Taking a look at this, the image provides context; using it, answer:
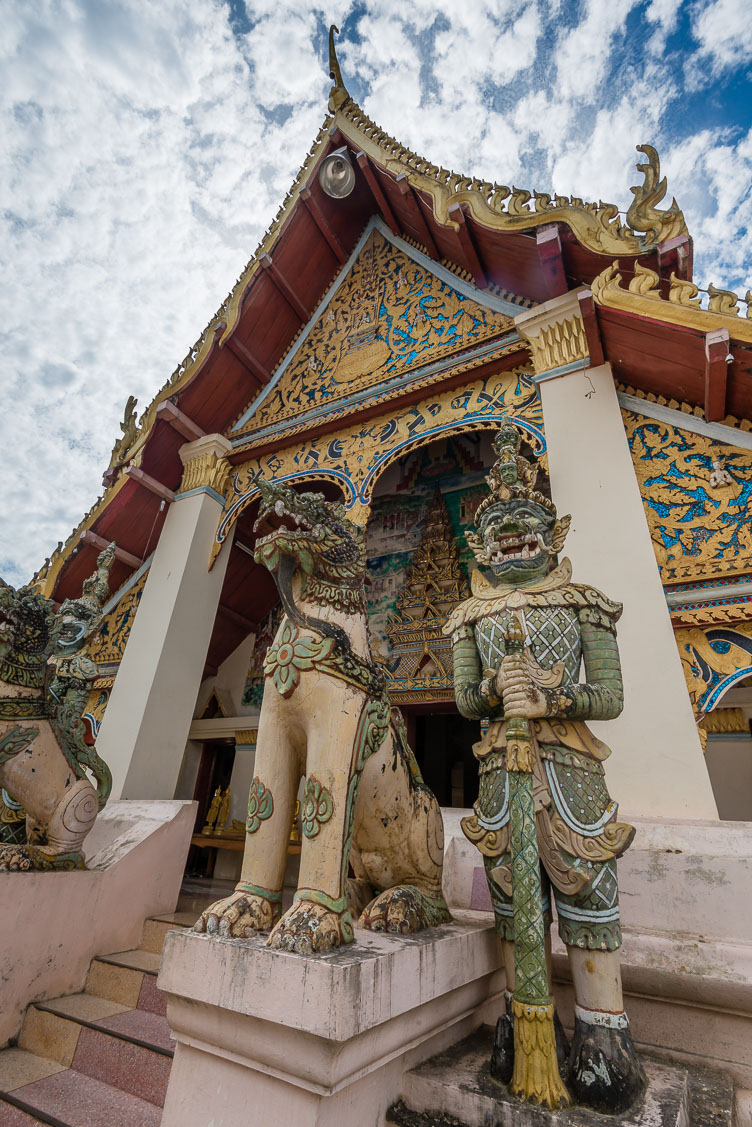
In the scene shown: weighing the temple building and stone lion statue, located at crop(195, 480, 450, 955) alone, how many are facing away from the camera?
0

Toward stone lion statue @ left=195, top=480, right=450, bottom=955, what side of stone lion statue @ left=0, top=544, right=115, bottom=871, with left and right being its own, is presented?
left

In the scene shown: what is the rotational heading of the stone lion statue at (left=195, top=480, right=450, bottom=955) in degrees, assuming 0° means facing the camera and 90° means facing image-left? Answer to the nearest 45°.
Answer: approximately 45°

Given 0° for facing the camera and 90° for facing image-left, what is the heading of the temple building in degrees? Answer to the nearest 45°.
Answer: approximately 45°

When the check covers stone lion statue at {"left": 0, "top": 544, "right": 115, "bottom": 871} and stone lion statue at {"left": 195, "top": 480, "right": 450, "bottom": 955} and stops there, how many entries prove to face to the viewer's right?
0

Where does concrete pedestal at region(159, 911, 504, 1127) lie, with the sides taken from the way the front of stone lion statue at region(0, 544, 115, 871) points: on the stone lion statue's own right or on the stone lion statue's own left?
on the stone lion statue's own left

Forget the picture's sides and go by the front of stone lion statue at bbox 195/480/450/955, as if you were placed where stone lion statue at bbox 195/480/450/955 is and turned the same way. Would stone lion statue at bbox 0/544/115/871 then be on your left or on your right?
on your right

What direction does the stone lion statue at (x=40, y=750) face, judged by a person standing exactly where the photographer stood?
facing to the left of the viewer
